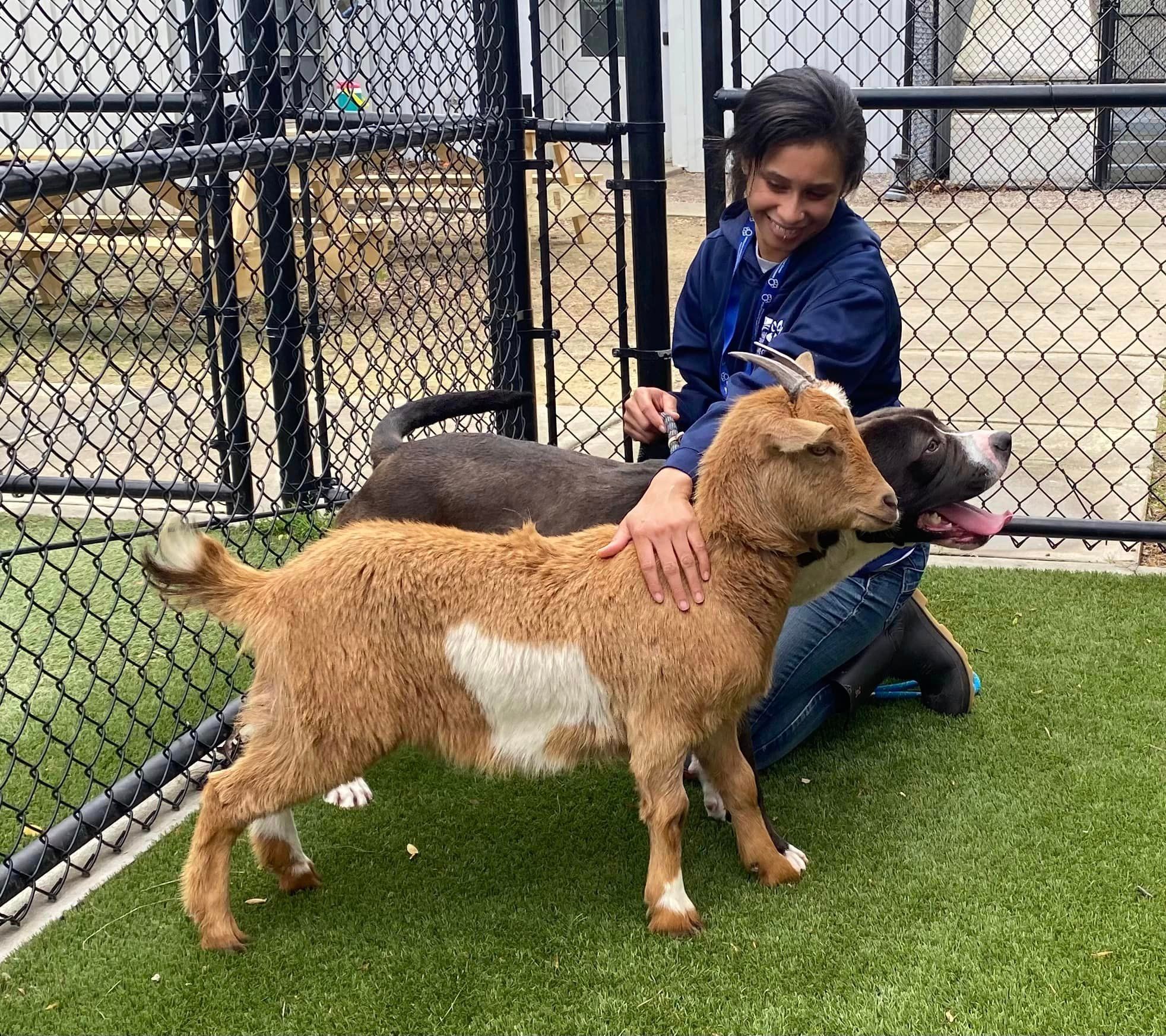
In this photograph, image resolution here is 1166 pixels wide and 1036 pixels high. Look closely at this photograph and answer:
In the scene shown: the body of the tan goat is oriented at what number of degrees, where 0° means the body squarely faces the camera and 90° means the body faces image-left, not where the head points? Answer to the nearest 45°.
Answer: approximately 270°

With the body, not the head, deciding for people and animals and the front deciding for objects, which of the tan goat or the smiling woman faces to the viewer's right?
the tan goat

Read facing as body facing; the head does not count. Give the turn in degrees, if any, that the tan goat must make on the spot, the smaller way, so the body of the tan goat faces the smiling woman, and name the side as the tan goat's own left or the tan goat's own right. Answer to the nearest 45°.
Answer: approximately 45° to the tan goat's own left

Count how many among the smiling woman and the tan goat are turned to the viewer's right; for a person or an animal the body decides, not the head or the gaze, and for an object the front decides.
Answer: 1

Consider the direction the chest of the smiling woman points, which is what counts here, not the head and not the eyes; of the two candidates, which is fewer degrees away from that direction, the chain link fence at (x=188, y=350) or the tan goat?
the tan goat

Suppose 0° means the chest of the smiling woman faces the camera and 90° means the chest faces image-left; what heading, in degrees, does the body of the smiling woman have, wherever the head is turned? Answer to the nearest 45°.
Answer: approximately 45°

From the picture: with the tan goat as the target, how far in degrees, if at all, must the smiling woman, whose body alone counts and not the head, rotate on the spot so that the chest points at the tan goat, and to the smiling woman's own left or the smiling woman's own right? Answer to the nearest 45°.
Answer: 0° — they already face it

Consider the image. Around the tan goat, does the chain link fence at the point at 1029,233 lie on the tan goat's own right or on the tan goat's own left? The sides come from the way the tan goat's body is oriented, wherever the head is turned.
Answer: on the tan goat's own left
